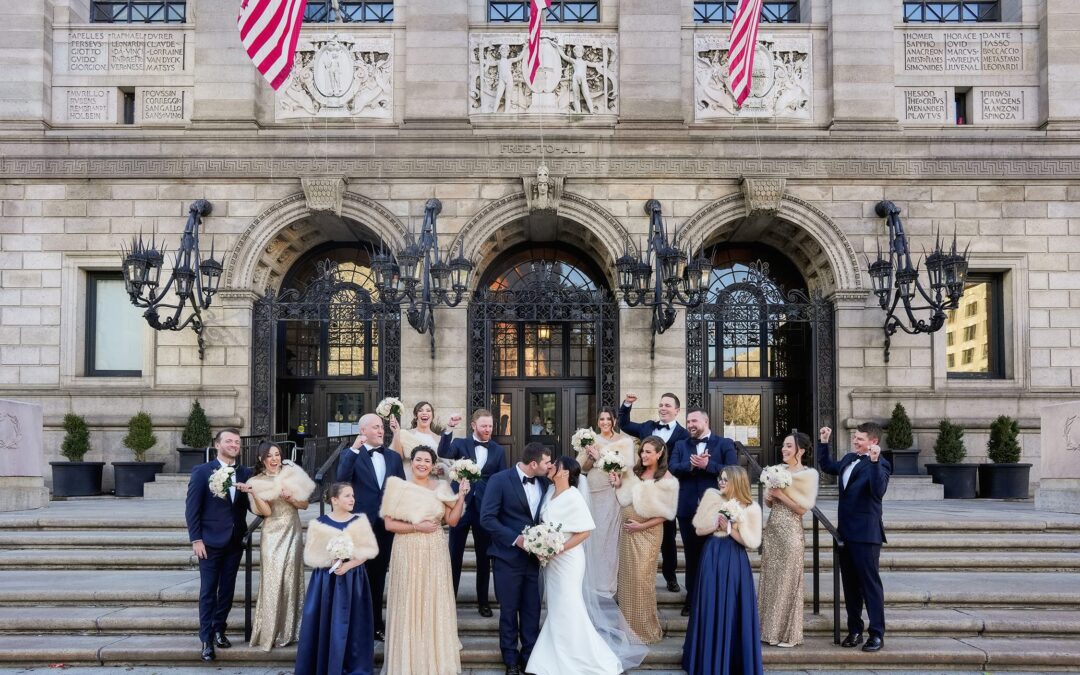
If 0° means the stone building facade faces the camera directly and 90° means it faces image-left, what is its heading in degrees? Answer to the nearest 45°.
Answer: approximately 0°

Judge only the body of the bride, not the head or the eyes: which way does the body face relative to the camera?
to the viewer's left

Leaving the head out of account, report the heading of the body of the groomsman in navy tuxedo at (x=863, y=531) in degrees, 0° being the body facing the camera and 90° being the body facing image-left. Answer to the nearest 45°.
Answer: approximately 45°

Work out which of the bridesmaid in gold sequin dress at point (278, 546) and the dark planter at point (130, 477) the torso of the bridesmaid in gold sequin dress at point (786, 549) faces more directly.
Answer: the bridesmaid in gold sequin dress

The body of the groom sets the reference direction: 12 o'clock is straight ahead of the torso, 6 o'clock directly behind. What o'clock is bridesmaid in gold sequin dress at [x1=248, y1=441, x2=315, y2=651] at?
The bridesmaid in gold sequin dress is roughly at 5 o'clock from the groom.

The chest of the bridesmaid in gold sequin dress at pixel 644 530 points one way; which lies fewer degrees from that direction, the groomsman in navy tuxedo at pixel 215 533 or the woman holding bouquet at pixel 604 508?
the groomsman in navy tuxedo

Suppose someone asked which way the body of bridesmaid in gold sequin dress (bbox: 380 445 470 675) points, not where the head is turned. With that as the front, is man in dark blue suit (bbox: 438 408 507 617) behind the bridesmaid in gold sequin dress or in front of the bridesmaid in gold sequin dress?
behind

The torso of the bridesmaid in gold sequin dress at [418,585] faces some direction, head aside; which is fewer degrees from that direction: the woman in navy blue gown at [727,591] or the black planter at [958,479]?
the woman in navy blue gown

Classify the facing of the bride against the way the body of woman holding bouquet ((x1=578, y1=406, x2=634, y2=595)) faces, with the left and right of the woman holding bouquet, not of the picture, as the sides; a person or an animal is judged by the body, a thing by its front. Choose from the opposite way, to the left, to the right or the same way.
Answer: to the right
